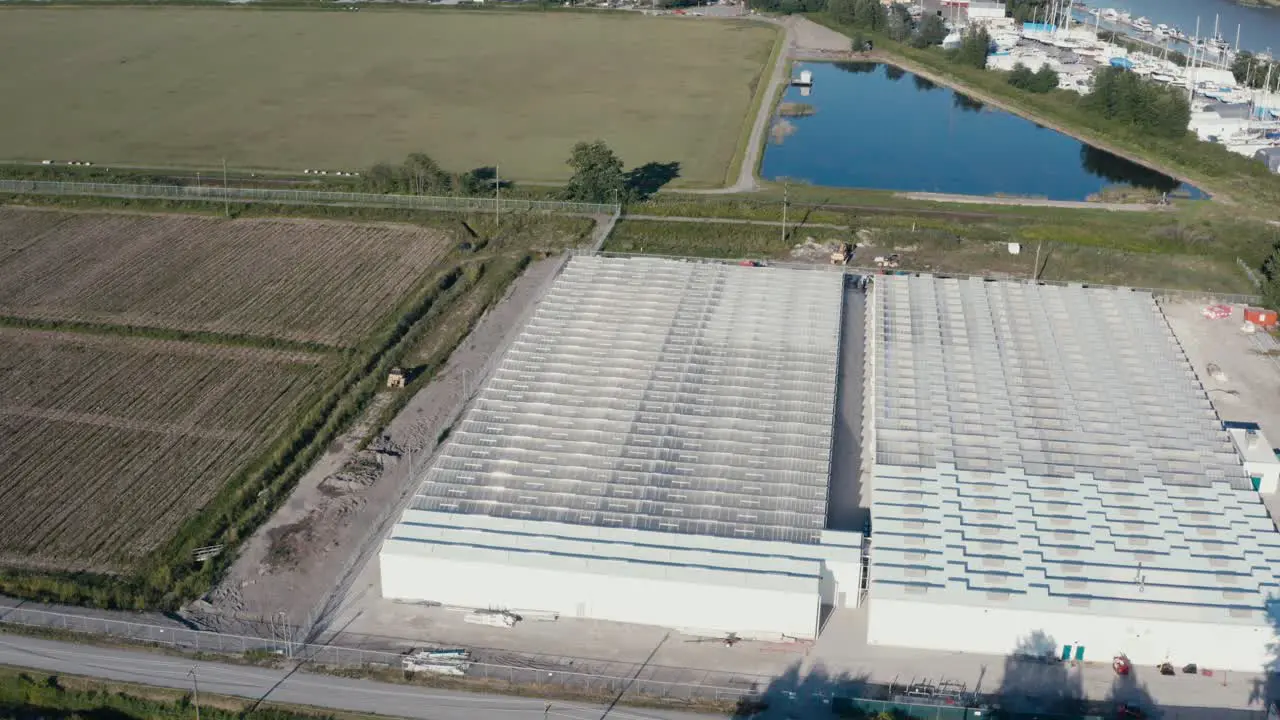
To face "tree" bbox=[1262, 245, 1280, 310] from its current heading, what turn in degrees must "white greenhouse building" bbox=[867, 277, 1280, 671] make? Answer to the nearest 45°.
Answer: approximately 180°

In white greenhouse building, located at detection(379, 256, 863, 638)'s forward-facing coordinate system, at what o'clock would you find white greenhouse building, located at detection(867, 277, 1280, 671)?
white greenhouse building, located at detection(867, 277, 1280, 671) is roughly at 9 o'clock from white greenhouse building, located at detection(379, 256, 863, 638).

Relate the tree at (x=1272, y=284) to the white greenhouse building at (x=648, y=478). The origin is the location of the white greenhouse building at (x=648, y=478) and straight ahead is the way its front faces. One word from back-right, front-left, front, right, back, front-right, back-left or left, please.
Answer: back-left

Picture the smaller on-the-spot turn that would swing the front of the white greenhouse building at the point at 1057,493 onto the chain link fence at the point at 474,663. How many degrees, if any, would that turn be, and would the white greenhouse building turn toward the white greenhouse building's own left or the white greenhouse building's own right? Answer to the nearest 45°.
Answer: approximately 45° to the white greenhouse building's own right

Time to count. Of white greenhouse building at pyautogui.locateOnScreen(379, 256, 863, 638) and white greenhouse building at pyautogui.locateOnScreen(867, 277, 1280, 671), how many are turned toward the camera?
2

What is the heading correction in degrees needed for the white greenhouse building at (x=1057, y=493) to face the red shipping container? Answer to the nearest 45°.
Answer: approximately 180°

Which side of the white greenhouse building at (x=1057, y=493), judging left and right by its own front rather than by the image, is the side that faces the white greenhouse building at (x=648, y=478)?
right

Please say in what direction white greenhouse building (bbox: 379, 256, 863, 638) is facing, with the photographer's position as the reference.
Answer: facing the viewer

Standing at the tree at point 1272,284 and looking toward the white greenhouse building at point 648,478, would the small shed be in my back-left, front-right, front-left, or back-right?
front-left

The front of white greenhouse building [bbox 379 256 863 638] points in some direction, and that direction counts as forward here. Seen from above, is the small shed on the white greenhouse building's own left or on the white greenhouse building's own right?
on the white greenhouse building's own left

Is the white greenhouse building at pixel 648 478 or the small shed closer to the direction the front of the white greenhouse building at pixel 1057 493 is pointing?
the white greenhouse building

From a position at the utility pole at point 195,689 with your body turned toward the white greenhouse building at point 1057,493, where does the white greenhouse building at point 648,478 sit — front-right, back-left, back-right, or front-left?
front-left

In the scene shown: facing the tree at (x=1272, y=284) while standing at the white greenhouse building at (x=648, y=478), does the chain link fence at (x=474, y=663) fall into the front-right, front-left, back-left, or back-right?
back-right

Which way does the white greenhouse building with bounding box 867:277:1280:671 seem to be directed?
toward the camera

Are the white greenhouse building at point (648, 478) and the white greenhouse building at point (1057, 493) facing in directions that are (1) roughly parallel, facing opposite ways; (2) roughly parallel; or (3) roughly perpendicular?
roughly parallel

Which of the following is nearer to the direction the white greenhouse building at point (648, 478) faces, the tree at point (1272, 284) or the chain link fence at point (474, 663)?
the chain link fence
